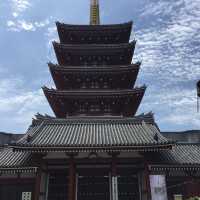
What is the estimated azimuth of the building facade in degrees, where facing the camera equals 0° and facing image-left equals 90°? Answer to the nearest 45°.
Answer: approximately 0°

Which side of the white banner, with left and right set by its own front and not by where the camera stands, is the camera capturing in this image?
front
